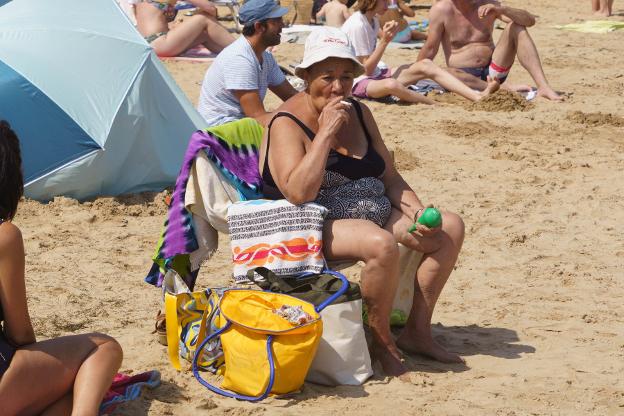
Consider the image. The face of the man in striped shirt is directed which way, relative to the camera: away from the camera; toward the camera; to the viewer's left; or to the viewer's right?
to the viewer's right

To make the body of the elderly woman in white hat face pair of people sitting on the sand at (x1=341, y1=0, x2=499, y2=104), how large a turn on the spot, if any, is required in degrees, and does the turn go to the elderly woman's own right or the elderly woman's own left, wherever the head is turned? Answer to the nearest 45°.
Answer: approximately 135° to the elderly woman's own left

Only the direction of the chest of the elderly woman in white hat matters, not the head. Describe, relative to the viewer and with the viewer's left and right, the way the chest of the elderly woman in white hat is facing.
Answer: facing the viewer and to the right of the viewer
